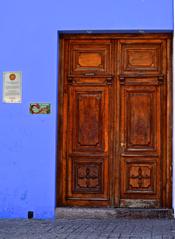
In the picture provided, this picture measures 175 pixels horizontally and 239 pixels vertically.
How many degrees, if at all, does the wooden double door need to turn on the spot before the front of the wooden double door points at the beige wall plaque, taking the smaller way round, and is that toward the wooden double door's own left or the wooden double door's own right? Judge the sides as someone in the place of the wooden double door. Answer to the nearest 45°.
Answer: approximately 90° to the wooden double door's own right

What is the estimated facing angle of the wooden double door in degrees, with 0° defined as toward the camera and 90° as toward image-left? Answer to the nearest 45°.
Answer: approximately 0°

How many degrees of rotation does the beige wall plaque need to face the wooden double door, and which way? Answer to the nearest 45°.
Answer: approximately 90° to its left

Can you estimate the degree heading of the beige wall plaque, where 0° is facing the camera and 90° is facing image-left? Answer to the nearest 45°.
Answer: approximately 0°

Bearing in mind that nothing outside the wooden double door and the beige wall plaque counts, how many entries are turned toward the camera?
2
